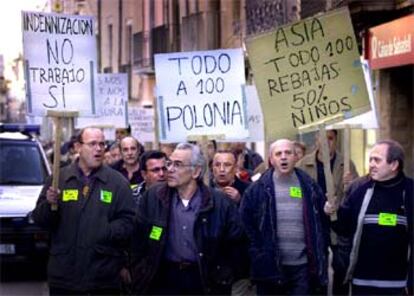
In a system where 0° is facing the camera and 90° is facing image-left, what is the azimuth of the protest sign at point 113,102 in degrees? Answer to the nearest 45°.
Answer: approximately 0°

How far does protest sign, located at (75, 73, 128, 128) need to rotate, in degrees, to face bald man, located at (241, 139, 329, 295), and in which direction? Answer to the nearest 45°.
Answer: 0° — it already faces them

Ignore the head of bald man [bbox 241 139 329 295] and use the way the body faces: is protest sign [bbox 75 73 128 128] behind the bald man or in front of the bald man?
behind

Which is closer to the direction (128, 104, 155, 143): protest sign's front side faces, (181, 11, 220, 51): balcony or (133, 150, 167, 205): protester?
the protester

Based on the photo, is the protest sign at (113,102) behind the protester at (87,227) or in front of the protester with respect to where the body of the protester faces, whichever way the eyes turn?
behind

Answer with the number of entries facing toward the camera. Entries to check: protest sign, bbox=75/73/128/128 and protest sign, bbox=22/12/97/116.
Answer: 2

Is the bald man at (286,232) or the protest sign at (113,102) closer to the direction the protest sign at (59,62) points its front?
the bald man

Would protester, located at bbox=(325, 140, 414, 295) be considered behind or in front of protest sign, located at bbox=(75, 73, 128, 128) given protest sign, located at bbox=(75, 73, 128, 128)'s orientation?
in front
